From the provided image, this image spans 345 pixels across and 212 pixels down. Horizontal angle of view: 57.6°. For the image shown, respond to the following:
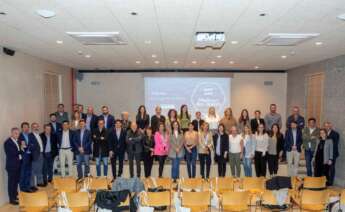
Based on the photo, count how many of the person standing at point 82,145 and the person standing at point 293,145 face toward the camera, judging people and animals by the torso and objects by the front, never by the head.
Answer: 2

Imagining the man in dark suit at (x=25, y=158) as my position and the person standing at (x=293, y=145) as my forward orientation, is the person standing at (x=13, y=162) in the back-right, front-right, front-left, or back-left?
back-right

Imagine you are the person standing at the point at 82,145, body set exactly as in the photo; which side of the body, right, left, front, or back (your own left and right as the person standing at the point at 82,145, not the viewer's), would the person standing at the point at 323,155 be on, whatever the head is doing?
left

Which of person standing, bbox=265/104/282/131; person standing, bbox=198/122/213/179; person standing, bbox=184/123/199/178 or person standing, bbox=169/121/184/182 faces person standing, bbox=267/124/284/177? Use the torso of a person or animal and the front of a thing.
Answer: person standing, bbox=265/104/282/131

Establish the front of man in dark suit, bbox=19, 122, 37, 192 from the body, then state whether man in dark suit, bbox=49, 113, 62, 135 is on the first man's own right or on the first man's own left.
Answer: on the first man's own left

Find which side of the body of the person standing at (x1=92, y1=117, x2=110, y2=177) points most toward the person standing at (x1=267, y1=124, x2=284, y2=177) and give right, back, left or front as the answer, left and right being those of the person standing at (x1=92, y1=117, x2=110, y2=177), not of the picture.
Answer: left

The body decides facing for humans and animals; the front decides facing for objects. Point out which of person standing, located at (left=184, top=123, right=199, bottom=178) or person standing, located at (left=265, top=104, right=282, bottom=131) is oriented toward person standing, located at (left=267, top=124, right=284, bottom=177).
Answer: person standing, located at (left=265, top=104, right=282, bottom=131)

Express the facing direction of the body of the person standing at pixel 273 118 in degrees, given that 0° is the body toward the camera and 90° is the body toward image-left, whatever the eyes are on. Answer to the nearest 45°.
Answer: approximately 0°

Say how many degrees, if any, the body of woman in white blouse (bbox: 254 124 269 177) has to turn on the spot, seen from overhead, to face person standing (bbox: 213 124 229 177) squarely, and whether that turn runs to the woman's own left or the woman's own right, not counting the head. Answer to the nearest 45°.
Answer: approximately 90° to the woman's own right
